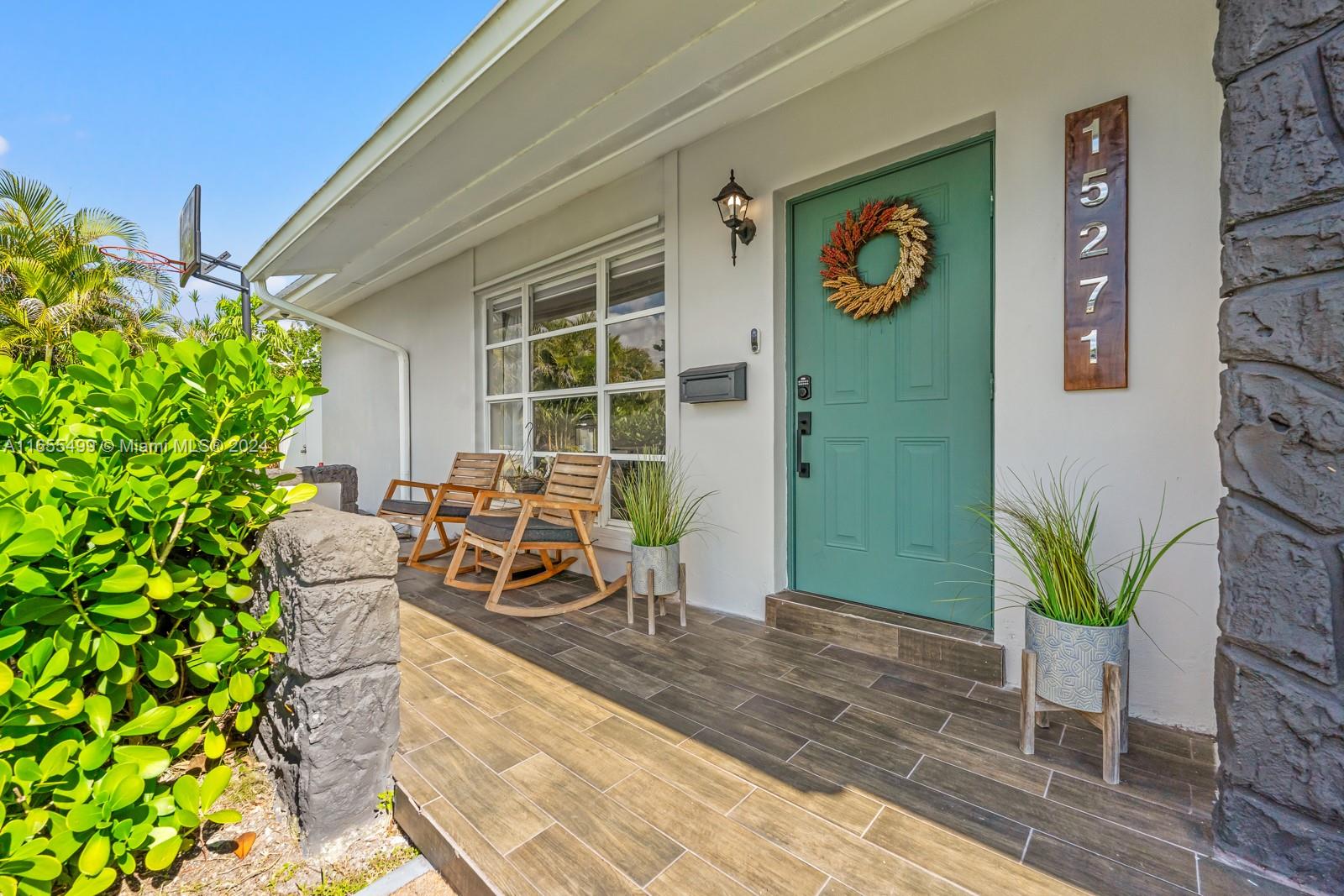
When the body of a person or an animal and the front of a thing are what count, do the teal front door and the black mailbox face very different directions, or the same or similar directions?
same or similar directions

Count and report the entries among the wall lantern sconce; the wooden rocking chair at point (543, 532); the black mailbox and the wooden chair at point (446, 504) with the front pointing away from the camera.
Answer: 0

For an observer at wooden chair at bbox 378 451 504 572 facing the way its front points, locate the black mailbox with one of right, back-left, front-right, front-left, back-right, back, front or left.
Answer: left

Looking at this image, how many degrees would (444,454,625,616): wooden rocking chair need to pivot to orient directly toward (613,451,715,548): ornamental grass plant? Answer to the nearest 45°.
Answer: approximately 90° to its left

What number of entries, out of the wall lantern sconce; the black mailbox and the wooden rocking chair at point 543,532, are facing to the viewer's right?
0

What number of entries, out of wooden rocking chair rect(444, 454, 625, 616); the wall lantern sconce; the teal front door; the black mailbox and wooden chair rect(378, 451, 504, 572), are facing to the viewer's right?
0

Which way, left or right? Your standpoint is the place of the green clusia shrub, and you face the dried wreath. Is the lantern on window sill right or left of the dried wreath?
left

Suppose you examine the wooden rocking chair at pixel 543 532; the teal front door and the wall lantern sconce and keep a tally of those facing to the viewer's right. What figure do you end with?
0

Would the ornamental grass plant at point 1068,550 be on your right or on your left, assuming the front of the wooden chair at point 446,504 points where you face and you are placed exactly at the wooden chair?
on your left

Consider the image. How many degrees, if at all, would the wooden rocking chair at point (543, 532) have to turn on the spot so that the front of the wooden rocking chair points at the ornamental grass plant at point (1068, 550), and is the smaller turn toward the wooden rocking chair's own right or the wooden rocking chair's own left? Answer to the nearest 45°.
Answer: approximately 90° to the wooden rocking chair's own left

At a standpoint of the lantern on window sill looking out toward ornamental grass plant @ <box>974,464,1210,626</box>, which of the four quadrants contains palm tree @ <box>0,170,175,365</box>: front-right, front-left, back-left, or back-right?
back-right

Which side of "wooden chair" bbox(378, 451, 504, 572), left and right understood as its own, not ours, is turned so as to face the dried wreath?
left

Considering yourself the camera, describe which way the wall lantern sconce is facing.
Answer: facing the viewer and to the left of the viewer

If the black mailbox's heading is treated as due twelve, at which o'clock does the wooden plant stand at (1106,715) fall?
The wooden plant stand is roughly at 9 o'clock from the black mailbox.

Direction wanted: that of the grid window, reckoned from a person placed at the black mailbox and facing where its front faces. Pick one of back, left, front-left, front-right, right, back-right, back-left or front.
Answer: right

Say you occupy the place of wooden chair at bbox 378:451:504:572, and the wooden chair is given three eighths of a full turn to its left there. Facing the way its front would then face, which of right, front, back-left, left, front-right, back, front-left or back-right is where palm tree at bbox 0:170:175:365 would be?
back-left

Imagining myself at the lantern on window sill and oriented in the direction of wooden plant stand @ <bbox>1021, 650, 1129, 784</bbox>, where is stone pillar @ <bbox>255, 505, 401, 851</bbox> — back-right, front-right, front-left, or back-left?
front-right
